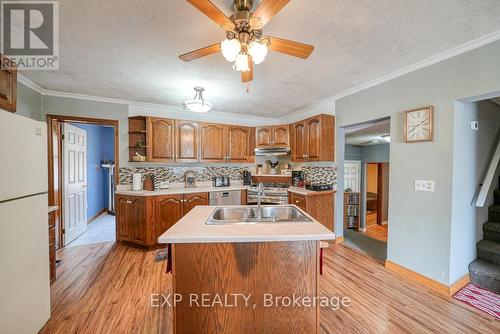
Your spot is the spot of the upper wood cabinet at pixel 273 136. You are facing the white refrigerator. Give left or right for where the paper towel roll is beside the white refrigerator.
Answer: right

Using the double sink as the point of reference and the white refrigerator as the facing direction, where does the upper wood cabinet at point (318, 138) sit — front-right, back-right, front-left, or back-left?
back-right

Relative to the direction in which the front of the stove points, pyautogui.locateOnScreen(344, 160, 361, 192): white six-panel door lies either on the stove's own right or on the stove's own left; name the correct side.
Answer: on the stove's own left

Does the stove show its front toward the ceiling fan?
yes

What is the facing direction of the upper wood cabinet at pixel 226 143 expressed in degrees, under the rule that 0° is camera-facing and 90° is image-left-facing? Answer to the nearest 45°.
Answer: approximately 0°

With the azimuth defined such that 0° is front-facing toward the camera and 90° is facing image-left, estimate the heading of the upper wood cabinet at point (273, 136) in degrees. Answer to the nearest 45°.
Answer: approximately 0°

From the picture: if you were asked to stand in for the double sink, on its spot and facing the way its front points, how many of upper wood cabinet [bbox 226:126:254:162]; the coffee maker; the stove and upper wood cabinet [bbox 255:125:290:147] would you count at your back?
4
